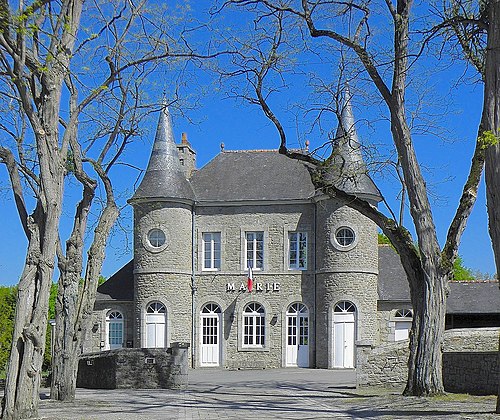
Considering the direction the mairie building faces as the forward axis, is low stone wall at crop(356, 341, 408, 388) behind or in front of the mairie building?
in front

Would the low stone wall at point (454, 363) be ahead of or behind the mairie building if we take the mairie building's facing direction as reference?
ahead

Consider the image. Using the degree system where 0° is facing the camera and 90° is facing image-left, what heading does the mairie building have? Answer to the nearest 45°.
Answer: approximately 0°

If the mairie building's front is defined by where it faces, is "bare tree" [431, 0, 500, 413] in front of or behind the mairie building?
in front
